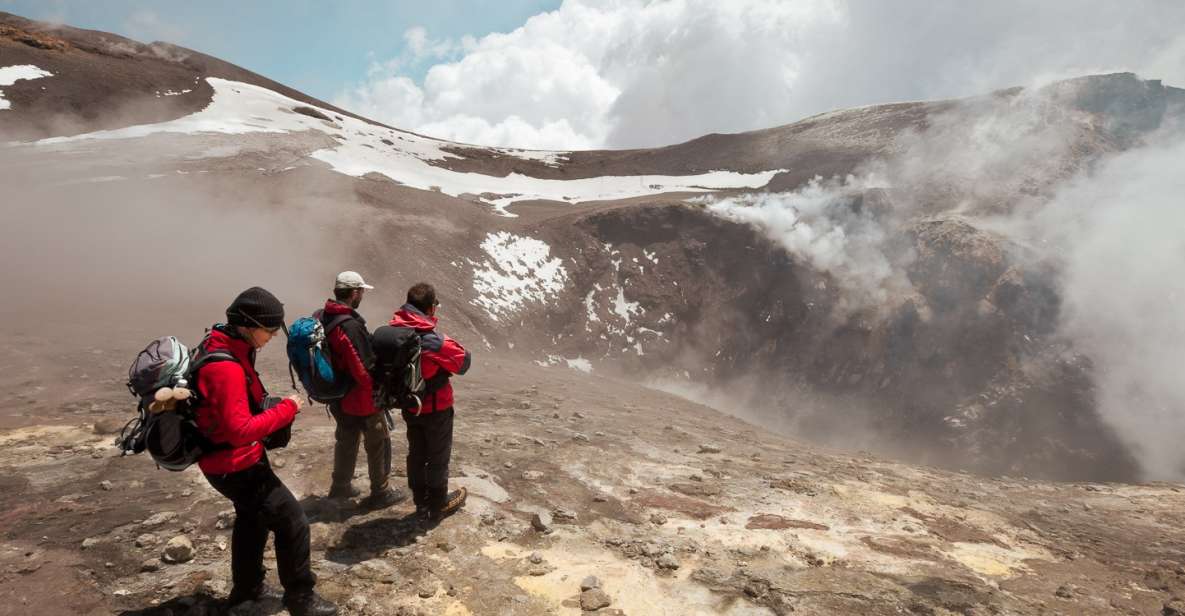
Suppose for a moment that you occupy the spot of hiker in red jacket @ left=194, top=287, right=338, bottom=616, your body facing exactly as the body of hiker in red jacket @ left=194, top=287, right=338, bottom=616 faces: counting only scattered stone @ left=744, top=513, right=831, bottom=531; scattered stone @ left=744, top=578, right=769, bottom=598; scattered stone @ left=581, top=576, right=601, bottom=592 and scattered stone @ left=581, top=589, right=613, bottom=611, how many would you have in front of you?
4

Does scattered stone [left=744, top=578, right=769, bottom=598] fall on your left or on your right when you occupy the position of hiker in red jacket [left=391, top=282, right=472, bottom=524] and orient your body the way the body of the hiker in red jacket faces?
on your right

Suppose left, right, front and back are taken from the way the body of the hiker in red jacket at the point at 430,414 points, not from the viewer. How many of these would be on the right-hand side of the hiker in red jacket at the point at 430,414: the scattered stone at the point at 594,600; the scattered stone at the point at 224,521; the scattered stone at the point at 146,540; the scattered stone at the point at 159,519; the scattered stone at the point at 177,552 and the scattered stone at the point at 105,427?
1

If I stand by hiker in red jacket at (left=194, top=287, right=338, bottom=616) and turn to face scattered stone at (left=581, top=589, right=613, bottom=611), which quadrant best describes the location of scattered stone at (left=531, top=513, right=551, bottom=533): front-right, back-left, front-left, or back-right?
front-left

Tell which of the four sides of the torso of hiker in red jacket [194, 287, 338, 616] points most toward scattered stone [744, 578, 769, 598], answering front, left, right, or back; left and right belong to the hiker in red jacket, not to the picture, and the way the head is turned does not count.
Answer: front

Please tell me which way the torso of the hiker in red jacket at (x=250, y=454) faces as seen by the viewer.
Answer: to the viewer's right

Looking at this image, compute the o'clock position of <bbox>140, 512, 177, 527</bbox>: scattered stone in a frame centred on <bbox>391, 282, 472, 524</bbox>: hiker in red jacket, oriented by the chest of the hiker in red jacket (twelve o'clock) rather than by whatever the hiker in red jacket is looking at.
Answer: The scattered stone is roughly at 8 o'clock from the hiker in red jacket.

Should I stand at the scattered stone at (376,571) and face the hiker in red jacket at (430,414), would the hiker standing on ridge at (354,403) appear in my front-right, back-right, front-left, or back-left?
front-left

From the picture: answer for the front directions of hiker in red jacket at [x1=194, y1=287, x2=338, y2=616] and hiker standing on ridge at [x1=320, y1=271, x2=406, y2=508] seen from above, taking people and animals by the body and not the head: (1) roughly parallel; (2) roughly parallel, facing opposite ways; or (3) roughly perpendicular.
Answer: roughly parallel
